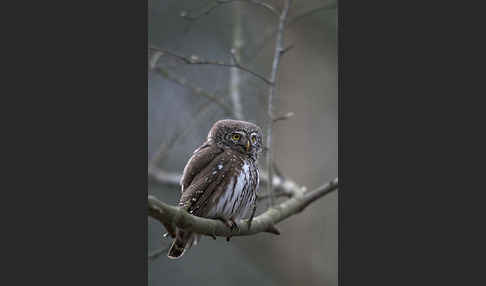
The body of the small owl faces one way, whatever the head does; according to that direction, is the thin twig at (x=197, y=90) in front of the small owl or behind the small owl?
behind

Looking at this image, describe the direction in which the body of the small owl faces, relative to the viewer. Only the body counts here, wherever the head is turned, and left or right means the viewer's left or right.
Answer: facing the viewer and to the right of the viewer
